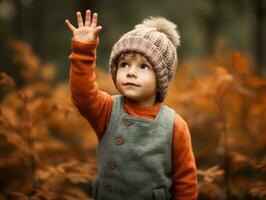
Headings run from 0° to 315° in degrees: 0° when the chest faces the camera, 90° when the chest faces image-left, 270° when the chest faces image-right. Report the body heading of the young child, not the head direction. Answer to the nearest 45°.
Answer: approximately 45°

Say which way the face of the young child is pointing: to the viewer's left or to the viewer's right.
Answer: to the viewer's left
